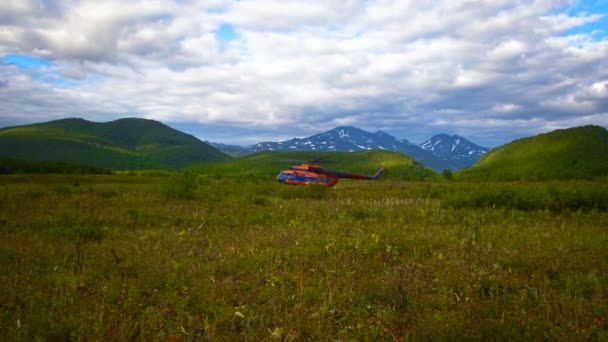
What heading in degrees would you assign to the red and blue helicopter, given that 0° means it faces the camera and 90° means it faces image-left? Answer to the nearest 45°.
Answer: approximately 90°
